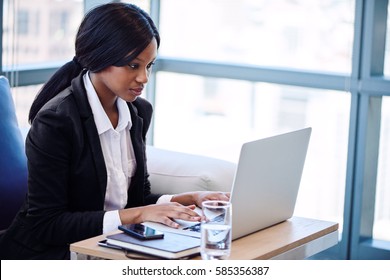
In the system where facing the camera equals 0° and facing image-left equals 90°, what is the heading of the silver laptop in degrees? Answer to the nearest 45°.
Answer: approximately 135°

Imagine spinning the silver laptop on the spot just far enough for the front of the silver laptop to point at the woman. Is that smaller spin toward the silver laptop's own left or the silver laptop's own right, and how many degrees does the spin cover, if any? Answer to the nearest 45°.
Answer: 0° — it already faces them

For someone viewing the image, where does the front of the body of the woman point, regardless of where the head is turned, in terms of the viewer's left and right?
facing the viewer and to the right of the viewer

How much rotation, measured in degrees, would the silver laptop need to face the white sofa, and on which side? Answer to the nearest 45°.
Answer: approximately 45° to its right

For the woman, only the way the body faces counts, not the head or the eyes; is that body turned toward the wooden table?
yes

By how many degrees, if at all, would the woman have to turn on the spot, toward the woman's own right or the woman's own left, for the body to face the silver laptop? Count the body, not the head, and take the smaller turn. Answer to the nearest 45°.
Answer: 0° — they already face it

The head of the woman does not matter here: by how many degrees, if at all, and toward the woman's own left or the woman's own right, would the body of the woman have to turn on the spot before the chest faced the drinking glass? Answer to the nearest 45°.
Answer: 0° — they already face it

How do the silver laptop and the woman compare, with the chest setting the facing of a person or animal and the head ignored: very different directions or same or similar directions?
very different directions

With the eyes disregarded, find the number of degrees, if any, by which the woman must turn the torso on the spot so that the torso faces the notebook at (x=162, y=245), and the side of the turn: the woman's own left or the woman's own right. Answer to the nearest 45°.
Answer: approximately 45° to the woman's own right
